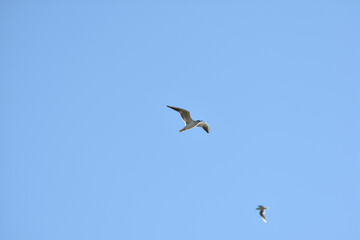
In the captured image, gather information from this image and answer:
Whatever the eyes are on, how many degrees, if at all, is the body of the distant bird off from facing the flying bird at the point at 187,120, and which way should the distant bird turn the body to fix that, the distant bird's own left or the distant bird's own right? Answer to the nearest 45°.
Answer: approximately 90° to the distant bird's own left
